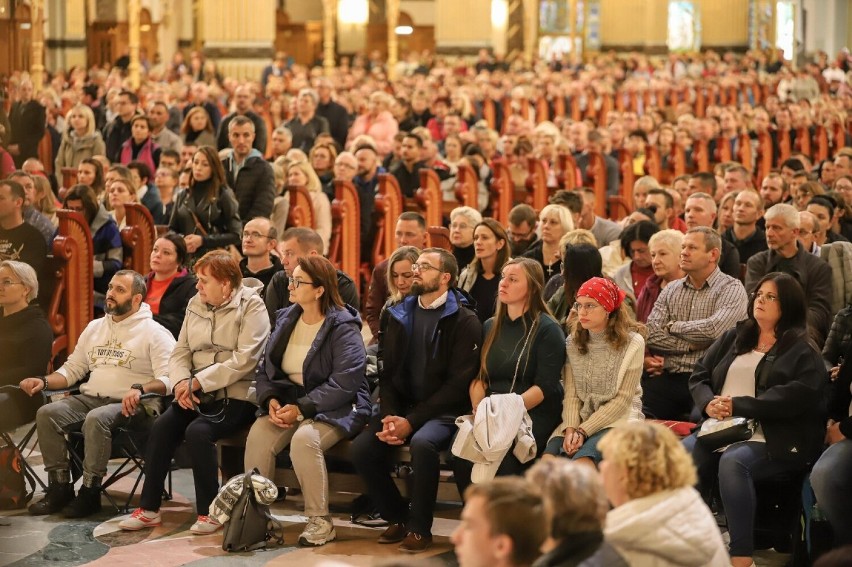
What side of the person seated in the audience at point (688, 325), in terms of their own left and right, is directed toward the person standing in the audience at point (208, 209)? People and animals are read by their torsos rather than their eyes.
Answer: right

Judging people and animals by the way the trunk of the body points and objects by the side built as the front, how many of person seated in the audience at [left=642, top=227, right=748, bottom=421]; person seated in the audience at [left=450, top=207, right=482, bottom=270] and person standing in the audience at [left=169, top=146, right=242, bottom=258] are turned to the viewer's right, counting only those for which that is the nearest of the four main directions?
0

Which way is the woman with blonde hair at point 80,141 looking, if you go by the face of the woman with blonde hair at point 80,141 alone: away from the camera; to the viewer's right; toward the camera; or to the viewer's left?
toward the camera

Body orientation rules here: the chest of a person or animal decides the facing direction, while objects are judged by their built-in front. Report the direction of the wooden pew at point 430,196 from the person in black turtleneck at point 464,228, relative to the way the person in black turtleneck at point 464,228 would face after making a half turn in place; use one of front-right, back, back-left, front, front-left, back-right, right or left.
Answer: front-left

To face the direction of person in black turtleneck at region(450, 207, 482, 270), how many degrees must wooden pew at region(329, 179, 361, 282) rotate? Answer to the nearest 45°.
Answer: approximately 45° to its left

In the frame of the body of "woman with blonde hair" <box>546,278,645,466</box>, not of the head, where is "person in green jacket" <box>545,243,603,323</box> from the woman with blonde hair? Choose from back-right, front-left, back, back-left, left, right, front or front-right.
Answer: back-right

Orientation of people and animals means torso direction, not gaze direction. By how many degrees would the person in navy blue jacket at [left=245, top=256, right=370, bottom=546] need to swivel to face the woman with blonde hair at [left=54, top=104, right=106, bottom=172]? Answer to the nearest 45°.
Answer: approximately 135° to their right

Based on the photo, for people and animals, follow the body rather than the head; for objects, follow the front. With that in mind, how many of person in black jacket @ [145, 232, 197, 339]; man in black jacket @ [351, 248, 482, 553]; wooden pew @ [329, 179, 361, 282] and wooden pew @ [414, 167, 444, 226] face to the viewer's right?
0

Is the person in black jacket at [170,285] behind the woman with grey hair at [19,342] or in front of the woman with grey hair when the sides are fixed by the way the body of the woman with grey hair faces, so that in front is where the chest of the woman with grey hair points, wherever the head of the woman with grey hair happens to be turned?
behind

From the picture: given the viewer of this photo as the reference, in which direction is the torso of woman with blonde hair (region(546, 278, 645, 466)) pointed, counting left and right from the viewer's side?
facing the viewer and to the left of the viewer

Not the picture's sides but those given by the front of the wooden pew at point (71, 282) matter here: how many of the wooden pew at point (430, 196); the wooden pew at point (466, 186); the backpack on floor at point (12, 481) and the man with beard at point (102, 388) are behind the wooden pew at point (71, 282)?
2

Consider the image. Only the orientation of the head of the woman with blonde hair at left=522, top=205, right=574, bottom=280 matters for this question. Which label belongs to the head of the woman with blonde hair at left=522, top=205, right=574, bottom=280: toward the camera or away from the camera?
toward the camera
